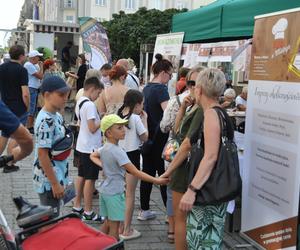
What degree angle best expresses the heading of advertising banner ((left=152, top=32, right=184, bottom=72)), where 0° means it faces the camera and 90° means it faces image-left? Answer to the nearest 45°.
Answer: approximately 0°

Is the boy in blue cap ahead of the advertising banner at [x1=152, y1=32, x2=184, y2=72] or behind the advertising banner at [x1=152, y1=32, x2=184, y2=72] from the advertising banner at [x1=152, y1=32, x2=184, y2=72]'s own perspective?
ahead

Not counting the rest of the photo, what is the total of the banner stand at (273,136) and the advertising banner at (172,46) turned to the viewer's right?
0

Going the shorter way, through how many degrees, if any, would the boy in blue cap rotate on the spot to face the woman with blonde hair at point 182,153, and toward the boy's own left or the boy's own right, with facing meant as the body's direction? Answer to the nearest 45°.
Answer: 0° — they already face them

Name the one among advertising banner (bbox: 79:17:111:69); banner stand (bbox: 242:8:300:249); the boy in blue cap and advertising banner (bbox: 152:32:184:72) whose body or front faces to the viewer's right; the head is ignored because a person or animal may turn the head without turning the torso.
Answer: the boy in blue cap

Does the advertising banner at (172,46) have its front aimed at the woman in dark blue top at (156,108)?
yes

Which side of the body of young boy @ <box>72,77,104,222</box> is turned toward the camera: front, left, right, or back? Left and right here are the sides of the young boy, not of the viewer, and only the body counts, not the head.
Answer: right

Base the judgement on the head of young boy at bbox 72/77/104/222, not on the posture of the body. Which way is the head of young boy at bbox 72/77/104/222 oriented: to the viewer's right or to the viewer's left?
to the viewer's right

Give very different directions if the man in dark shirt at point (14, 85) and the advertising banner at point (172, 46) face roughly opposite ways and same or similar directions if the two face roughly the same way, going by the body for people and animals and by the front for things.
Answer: very different directions

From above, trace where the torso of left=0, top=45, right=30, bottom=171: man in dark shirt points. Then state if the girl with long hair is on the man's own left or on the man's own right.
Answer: on the man's own right

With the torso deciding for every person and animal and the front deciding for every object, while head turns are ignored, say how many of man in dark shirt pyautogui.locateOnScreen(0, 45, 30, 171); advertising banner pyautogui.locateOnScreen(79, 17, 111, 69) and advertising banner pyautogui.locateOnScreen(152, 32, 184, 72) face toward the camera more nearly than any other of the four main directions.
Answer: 2

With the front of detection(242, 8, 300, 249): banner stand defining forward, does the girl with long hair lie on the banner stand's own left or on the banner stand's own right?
on the banner stand's own right

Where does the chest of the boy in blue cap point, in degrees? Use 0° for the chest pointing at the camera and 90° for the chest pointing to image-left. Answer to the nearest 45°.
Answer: approximately 270°

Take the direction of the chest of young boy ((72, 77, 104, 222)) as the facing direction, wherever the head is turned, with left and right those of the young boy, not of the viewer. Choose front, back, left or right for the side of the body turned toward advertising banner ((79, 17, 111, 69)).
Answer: left
